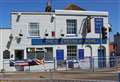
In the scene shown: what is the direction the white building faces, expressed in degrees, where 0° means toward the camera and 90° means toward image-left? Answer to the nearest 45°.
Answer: approximately 0°
